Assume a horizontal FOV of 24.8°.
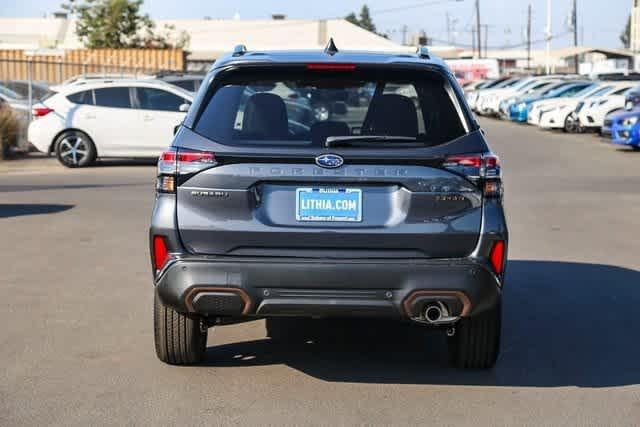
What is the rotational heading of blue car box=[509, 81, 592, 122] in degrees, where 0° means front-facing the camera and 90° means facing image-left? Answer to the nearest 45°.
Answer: approximately 45°

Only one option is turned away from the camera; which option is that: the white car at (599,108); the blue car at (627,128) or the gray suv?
the gray suv

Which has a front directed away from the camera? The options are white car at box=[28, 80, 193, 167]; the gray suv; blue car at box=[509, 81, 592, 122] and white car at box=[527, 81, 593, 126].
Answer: the gray suv

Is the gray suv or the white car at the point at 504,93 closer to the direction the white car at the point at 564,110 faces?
the gray suv

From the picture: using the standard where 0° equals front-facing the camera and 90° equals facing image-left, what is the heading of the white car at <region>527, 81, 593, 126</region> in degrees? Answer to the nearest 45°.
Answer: approximately 45°

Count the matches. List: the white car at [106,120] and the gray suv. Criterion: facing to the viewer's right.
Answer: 1

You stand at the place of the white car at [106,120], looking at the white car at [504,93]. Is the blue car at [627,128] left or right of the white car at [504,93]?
right
